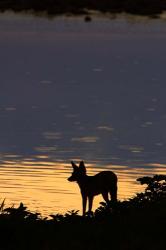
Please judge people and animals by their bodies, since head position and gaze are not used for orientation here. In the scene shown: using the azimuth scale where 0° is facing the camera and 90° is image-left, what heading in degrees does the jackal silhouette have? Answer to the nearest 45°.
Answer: approximately 90°
